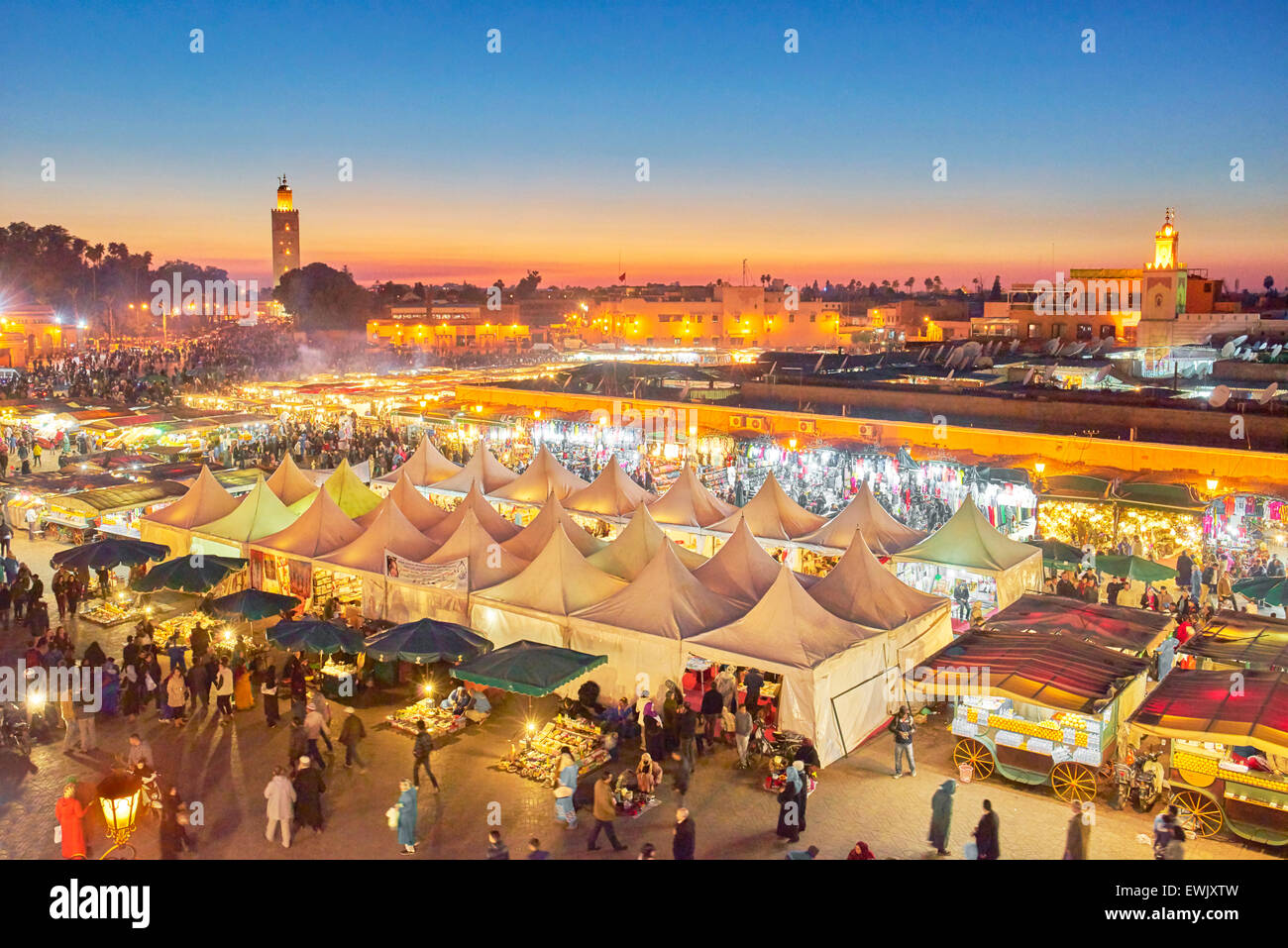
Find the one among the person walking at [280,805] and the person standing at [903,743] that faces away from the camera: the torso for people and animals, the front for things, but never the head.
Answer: the person walking at [280,805]

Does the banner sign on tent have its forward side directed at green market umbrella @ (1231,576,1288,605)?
no

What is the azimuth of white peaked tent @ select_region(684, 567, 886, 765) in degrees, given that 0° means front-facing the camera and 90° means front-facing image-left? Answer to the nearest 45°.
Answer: approximately 45°

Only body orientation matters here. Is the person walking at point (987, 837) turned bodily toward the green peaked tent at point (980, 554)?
yes

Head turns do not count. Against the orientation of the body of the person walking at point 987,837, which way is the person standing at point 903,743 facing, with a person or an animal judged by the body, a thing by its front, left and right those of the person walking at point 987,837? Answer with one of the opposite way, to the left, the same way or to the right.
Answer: the opposite way

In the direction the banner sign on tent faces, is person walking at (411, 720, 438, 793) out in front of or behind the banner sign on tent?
in front

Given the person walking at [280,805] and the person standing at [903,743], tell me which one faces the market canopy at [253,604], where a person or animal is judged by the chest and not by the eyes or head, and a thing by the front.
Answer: the person walking at [280,805]

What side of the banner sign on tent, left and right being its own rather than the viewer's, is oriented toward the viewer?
front

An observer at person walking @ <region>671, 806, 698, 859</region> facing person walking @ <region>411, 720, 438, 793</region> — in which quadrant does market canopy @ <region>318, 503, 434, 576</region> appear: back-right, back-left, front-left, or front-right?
front-right

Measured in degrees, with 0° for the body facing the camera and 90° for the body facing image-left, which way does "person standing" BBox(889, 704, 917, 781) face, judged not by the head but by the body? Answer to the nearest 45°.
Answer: approximately 0°

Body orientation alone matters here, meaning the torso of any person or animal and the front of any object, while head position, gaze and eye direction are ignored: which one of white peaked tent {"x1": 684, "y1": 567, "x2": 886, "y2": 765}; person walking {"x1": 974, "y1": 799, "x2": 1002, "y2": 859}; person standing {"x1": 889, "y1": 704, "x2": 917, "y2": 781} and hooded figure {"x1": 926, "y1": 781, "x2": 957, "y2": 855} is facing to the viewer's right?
the hooded figure

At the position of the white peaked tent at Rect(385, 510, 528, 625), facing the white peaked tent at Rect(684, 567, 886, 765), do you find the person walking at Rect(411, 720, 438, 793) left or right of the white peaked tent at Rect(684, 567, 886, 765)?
right

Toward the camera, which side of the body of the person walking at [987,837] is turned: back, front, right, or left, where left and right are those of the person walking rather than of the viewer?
back
